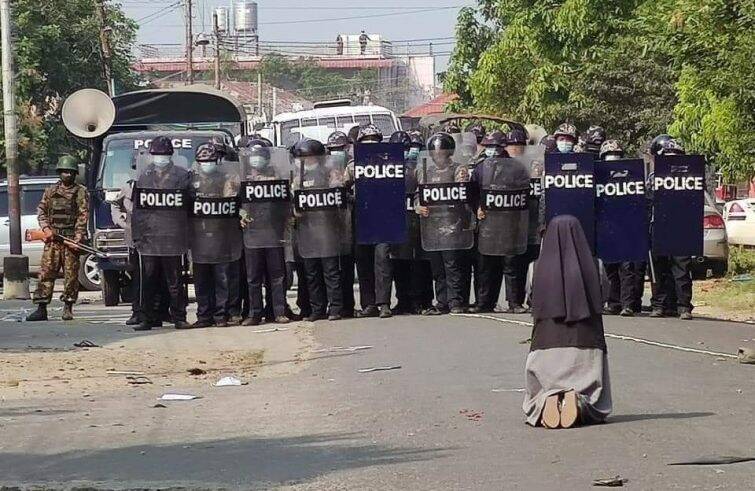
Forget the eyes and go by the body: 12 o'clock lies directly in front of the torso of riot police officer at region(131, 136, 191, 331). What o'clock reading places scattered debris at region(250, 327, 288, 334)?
The scattered debris is roughly at 10 o'clock from the riot police officer.

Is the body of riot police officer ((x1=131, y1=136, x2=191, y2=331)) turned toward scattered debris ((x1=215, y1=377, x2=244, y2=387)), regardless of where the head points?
yes

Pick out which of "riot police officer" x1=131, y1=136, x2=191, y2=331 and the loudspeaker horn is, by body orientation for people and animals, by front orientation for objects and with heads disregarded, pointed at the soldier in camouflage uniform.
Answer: the loudspeaker horn

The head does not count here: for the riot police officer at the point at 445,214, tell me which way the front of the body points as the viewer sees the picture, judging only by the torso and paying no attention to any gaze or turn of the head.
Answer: toward the camera

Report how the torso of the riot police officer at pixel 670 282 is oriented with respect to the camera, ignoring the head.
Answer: toward the camera

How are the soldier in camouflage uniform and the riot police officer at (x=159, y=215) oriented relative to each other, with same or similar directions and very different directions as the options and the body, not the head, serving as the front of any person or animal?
same or similar directions

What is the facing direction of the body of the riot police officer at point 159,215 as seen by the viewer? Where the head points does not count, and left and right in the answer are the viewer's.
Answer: facing the viewer

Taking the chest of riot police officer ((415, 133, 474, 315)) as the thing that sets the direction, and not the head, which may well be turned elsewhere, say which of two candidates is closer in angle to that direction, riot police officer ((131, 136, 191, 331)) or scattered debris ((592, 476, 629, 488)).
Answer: the scattered debris

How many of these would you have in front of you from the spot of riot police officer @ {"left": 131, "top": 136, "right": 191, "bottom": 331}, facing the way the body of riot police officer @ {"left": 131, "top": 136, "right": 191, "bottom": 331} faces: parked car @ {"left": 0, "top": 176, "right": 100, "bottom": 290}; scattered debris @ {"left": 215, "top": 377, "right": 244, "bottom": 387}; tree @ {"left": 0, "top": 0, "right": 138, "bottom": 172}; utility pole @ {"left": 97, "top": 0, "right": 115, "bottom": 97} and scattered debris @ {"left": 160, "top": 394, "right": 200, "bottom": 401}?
2

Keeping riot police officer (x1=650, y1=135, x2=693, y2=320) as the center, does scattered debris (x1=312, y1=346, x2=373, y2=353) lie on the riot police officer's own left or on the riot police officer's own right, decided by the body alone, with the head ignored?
on the riot police officer's own right

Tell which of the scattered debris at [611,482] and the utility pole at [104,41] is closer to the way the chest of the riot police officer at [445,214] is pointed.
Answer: the scattered debris

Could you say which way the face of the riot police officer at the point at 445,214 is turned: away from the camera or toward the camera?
toward the camera

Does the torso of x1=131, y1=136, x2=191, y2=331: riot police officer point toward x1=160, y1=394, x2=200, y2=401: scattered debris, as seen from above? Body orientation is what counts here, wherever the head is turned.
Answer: yes

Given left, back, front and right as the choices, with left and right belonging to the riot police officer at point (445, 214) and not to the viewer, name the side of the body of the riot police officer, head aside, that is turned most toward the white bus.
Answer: back
